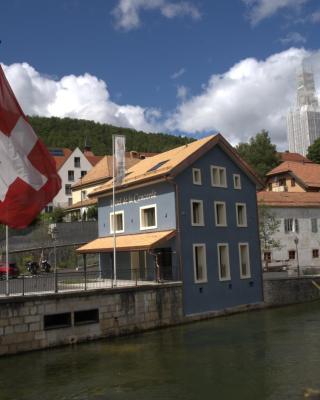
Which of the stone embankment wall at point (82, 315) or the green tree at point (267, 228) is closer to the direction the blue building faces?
the stone embankment wall

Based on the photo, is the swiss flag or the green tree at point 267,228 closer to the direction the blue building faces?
the swiss flag

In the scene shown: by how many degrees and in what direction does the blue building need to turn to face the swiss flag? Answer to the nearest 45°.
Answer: approximately 45° to its left

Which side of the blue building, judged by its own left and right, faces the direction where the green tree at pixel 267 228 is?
back

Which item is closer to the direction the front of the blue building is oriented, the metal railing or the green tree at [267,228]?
the metal railing

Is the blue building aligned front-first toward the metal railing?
yes

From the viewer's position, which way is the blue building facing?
facing the viewer and to the left of the viewer

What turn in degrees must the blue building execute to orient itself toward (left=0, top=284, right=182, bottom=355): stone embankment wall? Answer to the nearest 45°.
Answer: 0° — it already faces it
